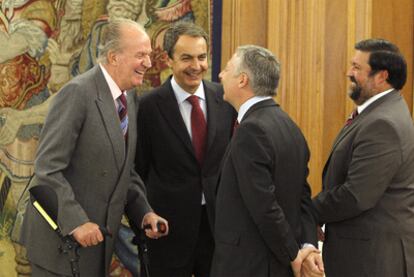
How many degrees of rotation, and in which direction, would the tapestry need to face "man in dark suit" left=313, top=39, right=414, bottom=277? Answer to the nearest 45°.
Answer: approximately 45° to its left

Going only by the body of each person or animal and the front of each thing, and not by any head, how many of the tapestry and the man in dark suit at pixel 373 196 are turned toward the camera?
1

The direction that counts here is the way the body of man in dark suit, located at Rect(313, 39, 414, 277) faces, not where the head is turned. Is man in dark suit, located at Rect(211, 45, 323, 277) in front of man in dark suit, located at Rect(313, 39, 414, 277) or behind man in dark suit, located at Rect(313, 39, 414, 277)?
in front

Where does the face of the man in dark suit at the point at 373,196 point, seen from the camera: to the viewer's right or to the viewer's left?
to the viewer's left

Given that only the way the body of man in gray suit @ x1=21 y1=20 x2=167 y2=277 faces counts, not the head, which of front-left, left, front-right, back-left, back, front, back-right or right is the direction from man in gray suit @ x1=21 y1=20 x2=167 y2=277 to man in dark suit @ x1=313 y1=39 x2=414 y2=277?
front-left

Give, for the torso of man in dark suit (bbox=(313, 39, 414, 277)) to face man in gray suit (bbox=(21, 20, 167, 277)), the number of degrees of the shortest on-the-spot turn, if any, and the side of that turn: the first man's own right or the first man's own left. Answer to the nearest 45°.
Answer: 0° — they already face them

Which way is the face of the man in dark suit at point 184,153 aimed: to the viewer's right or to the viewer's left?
to the viewer's right

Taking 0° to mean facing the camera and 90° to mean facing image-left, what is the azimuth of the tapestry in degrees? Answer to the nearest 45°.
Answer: approximately 0°

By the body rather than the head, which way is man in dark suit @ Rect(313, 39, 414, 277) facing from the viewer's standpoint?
to the viewer's left

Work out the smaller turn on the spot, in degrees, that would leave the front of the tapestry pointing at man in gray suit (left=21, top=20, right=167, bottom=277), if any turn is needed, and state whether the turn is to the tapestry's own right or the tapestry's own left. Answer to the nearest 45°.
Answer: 0° — it already faces them

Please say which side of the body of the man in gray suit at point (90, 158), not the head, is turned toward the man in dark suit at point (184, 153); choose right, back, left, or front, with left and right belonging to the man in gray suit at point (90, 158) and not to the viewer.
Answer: left

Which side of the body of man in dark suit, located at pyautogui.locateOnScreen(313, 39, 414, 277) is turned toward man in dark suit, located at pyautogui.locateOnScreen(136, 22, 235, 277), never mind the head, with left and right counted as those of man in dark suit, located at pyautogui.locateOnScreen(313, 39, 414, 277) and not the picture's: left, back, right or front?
front

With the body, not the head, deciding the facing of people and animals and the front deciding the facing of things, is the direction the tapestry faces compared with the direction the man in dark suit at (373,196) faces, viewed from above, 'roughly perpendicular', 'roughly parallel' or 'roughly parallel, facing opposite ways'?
roughly perpendicular
